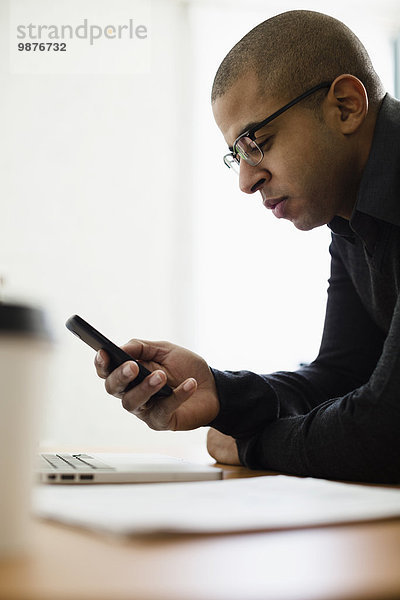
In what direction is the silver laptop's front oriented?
to the viewer's right

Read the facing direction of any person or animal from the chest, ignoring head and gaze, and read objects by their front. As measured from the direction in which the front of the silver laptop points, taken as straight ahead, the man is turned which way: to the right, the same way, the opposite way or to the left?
the opposite way

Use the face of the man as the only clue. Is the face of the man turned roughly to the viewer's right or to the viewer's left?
to the viewer's left

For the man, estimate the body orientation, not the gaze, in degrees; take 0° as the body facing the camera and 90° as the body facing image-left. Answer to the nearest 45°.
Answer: approximately 90°

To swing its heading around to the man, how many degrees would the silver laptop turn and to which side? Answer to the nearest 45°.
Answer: approximately 45° to its left
